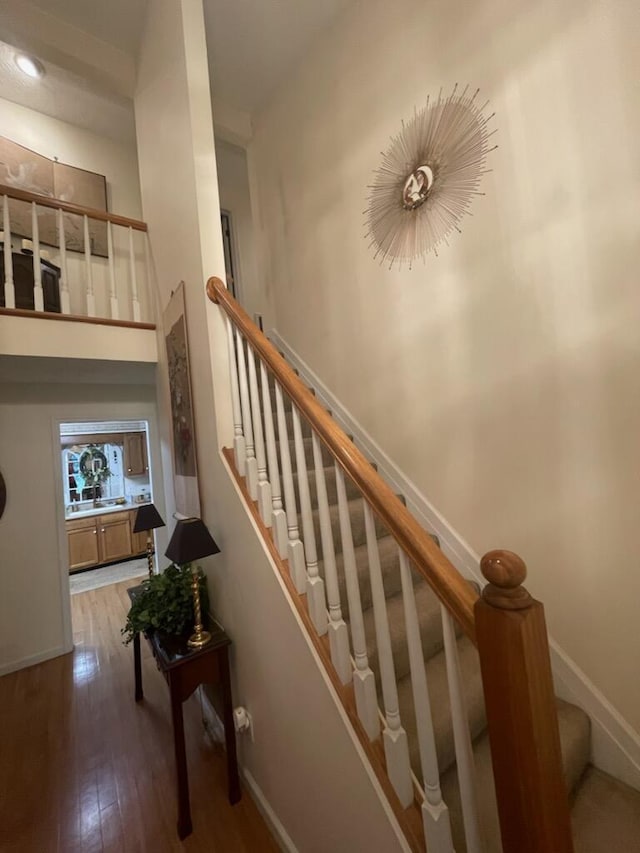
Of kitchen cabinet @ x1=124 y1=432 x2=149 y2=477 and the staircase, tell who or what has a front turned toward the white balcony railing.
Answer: the kitchen cabinet

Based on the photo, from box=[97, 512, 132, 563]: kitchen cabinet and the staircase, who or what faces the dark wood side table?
the kitchen cabinet

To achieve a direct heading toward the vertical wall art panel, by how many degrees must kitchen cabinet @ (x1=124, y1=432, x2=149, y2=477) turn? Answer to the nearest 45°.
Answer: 0° — it already faces it

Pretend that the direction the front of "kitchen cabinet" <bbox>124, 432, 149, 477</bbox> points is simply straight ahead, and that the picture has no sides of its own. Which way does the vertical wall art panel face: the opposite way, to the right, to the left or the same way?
to the right

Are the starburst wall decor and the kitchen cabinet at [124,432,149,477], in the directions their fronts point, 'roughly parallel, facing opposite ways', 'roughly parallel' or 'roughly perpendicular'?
roughly perpendicular

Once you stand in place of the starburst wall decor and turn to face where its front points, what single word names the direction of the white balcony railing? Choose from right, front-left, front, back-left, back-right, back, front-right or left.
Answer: front-right

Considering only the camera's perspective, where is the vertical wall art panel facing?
facing to the left of the viewer

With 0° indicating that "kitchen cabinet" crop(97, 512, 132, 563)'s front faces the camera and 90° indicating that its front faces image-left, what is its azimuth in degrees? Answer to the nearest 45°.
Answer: approximately 0°
